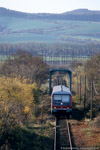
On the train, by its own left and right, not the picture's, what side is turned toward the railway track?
front
